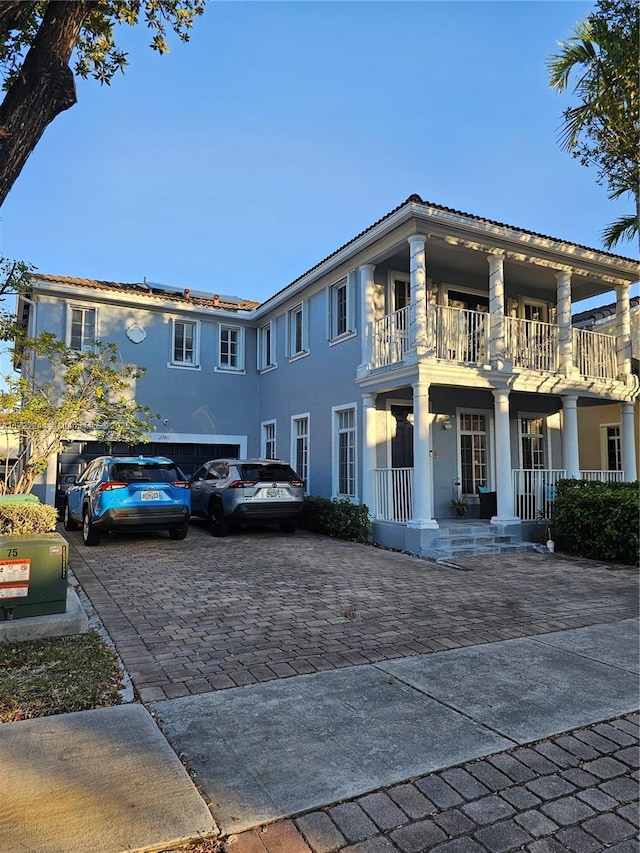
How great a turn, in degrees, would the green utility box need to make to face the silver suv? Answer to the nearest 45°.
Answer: approximately 135° to its left

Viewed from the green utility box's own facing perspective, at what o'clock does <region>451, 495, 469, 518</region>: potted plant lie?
The potted plant is roughly at 8 o'clock from the green utility box.

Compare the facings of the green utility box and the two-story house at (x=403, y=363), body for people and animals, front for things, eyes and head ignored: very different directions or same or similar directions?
same or similar directions

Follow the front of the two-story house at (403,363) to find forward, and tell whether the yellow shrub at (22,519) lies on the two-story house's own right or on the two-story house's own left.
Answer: on the two-story house's own right

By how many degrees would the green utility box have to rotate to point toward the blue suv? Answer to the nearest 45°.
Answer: approximately 180°

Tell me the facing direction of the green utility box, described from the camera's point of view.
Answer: facing the viewer

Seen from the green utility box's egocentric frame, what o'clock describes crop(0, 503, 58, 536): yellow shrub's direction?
The yellow shrub is roughly at 6 o'clock from the green utility box.

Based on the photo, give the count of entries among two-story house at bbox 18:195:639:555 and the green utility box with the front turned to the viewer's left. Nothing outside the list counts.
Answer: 0

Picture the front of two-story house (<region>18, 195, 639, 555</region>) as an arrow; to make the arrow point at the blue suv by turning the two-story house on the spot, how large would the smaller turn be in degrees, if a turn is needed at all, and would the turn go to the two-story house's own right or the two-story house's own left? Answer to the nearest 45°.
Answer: approximately 90° to the two-story house's own right

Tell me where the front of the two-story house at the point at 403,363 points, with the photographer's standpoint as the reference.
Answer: facing the viewer and to the right of the viewer

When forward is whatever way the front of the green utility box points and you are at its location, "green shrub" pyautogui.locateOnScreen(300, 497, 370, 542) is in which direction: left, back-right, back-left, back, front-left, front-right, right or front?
back-left

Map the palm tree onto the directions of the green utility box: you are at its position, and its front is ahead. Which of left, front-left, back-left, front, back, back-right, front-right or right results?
left
